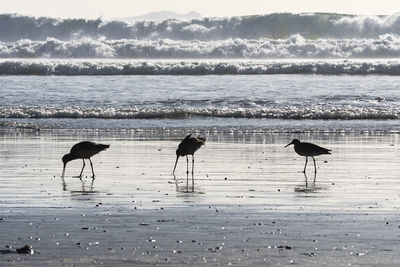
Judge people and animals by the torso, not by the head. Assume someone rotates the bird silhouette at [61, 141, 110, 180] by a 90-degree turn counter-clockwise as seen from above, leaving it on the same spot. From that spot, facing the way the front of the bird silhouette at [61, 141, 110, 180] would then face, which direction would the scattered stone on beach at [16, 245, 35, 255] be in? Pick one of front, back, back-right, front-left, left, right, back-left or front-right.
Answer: front

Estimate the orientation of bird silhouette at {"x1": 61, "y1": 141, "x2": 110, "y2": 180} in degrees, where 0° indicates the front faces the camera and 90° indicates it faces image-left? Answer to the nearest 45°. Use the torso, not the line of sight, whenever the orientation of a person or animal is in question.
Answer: approximately 90°
